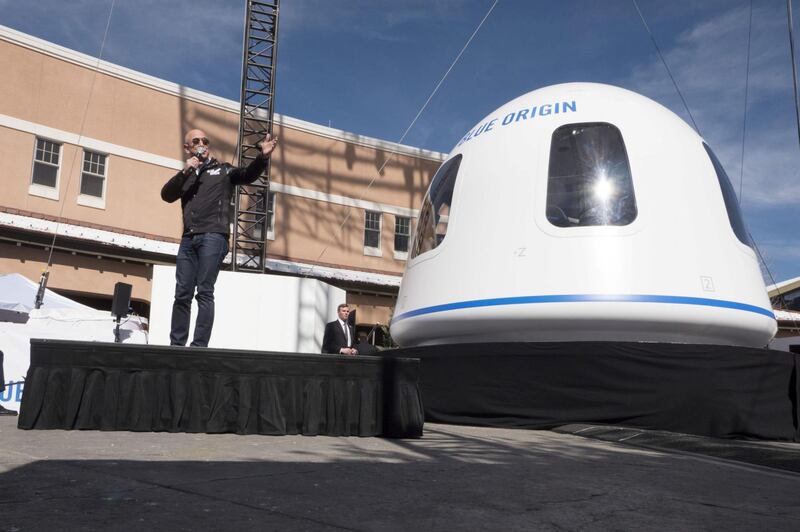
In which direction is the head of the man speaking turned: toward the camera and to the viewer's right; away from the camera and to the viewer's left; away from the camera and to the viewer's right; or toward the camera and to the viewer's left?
toward the camera and to the viewer's right

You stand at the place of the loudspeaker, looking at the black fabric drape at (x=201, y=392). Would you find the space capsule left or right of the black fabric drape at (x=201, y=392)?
left

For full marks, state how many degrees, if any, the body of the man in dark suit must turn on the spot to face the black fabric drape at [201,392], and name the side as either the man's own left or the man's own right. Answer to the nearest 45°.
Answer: approximately 45° to the man's own right

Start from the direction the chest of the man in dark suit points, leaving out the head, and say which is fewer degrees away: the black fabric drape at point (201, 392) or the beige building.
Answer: the black fabric drape

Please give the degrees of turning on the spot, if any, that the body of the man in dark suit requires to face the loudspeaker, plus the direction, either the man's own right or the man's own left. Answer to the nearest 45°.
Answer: approximately 135° to the man's own right

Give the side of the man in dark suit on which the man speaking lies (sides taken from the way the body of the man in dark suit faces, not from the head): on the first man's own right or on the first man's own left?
on the first man's own right

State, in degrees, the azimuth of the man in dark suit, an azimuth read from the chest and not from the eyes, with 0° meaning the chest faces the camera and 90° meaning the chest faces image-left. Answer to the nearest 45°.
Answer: approximately 315°

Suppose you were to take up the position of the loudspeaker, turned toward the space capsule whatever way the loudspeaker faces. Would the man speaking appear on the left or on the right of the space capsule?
right
